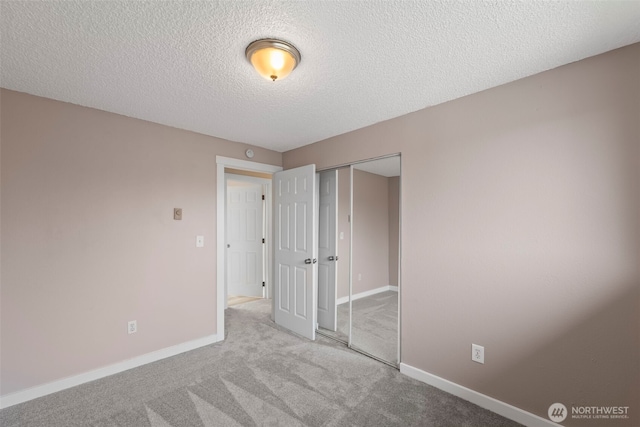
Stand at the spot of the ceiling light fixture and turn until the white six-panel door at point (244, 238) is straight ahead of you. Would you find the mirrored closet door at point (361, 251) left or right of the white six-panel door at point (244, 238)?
right

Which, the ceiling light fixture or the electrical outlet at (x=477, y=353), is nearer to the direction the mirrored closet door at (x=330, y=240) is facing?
the ceiling light fixture

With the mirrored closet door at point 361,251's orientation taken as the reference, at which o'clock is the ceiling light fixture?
The ceiling light fixture is roughly at 11 o'clock from the mirrored closet door.

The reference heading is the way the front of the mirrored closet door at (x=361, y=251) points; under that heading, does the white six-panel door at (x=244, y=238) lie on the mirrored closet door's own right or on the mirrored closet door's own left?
on the mirrored closet door's own right

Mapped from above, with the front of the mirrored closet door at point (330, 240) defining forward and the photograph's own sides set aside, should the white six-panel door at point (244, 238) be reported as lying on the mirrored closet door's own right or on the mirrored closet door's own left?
on the mirrored closet door's own right

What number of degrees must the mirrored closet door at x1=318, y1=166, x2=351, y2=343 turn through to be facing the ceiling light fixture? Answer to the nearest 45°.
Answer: approximately 45° to its left

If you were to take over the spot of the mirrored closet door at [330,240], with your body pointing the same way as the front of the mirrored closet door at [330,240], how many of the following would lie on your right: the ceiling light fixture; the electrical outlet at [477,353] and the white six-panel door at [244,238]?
1

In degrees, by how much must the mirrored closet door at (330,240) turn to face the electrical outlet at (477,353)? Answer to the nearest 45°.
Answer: approximately 90° to its left

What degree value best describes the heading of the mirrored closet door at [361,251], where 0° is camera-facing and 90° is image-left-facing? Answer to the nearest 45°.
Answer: approximately 45°
